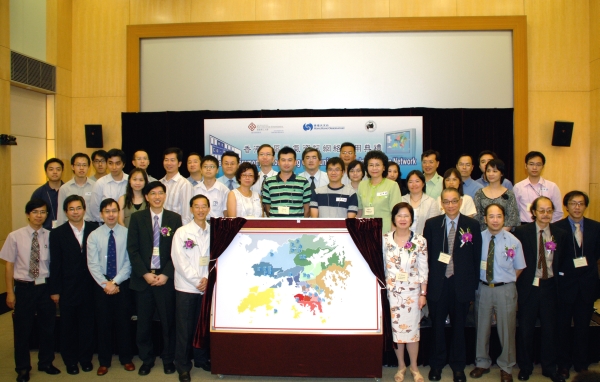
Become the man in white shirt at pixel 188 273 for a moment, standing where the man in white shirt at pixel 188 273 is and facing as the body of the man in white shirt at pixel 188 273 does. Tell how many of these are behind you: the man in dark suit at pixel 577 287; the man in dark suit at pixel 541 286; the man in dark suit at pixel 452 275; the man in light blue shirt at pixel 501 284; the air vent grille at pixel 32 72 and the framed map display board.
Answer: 1

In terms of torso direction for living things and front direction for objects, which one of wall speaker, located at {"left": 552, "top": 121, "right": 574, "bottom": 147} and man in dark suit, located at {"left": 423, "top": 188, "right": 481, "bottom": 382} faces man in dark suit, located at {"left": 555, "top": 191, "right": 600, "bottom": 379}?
the wall speaker

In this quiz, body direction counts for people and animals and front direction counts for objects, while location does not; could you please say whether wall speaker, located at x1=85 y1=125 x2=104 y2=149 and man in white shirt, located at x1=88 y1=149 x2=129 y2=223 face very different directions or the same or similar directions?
same or similar directions

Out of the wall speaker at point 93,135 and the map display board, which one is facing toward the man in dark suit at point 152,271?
the wall speaker

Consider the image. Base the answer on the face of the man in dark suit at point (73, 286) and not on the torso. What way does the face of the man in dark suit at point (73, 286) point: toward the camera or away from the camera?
toward the camera

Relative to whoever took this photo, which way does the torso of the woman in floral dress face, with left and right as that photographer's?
facing the viewer

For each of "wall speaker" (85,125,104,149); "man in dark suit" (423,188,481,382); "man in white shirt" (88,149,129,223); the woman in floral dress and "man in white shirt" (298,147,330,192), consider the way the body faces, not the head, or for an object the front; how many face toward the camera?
5

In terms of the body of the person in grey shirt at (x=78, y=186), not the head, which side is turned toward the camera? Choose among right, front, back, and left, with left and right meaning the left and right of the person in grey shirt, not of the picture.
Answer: front

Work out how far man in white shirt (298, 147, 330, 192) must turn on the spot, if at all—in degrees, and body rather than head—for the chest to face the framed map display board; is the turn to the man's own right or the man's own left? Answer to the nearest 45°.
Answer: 0° — they already face it

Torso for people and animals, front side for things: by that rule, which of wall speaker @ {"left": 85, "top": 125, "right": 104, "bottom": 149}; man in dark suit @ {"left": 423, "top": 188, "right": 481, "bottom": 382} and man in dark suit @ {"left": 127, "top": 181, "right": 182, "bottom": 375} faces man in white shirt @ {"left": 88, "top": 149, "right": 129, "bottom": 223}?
the wall speaker

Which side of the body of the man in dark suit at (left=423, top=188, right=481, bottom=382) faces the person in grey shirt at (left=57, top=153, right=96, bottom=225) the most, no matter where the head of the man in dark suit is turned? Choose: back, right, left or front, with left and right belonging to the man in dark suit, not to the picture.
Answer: right

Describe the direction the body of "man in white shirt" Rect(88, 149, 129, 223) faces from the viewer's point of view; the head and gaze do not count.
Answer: toward the camera

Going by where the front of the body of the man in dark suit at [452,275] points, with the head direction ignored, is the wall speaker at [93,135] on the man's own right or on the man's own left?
on the man's own right

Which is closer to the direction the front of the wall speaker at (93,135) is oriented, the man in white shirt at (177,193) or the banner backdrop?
the man in white shirt

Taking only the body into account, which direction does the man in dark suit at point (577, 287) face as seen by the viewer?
toward the camera

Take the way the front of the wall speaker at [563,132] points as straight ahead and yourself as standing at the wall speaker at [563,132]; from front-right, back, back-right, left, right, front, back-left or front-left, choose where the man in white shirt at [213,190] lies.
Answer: front-right

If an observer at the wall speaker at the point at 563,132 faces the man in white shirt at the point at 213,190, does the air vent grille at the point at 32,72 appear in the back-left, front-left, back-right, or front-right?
front-right
